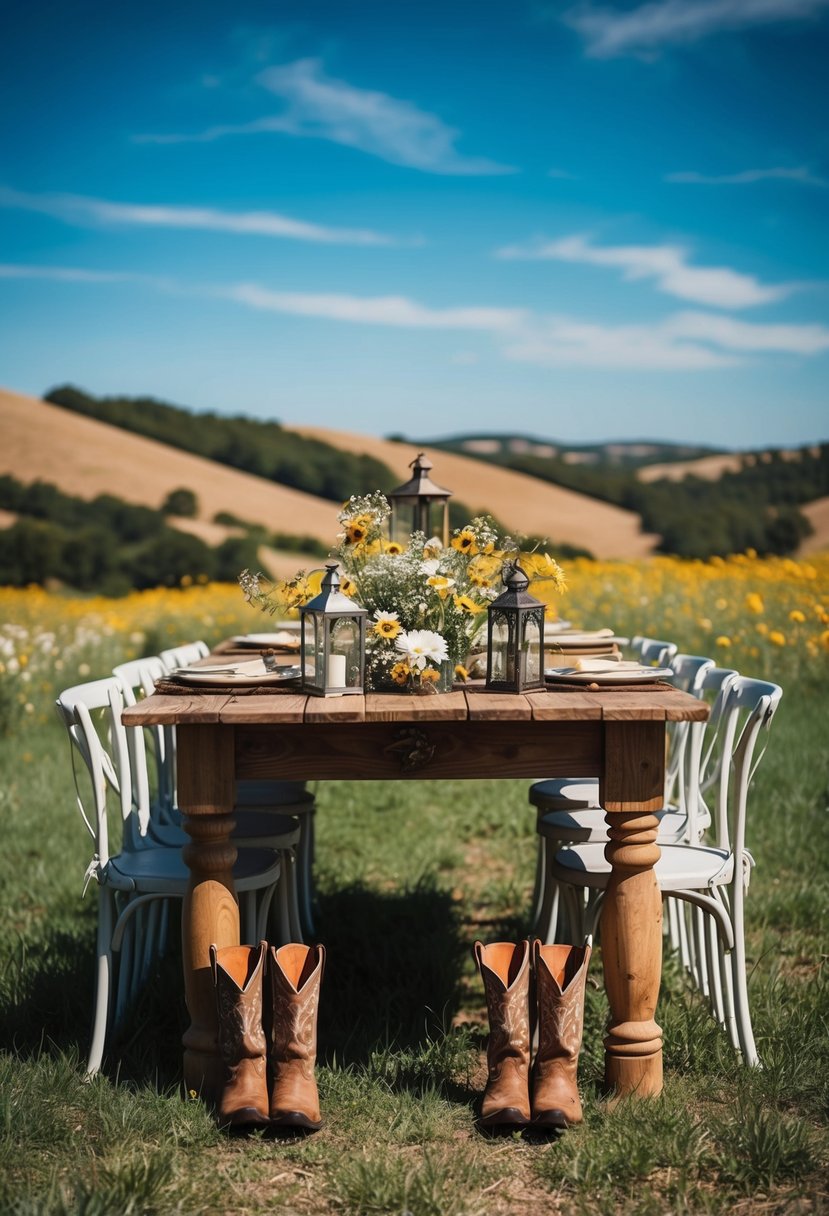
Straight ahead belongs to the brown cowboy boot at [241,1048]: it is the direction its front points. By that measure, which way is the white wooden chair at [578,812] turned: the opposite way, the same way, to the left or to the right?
to the right

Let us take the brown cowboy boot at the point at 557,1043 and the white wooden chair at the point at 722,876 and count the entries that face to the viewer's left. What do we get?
1

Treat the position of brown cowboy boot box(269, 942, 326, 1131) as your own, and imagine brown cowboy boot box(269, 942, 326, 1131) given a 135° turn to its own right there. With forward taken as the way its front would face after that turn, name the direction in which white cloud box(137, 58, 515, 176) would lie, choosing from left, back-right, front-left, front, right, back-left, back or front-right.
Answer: front-right

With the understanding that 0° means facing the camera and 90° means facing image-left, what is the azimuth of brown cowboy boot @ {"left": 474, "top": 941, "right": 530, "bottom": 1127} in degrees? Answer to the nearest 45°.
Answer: approximately 0°

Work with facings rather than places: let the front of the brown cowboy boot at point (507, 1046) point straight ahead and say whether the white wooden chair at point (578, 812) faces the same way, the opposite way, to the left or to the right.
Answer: to the right

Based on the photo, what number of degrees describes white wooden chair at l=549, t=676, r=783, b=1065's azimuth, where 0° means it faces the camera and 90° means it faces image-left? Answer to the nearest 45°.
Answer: approximately 90°

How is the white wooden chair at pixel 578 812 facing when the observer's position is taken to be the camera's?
facing to the left of the viewer
